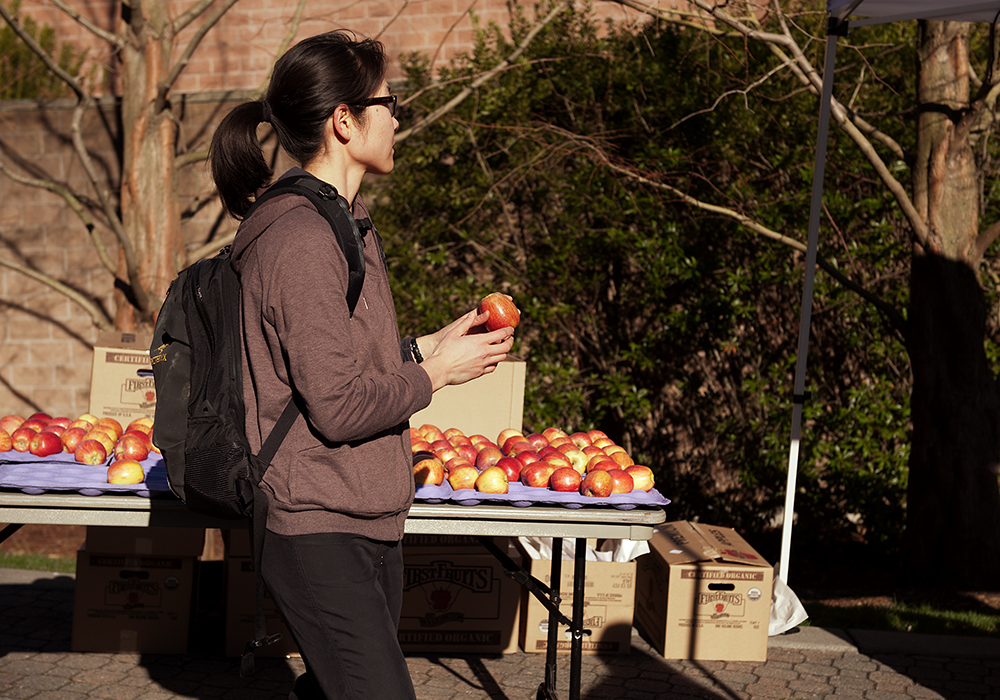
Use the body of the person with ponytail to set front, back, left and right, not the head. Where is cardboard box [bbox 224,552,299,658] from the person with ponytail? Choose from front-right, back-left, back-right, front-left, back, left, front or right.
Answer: left

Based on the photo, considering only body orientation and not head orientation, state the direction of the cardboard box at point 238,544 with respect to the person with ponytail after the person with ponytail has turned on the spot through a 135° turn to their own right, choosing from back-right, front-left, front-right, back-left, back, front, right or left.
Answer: back-right

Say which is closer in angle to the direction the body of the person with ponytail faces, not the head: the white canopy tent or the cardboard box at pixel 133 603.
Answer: the white canopy tent

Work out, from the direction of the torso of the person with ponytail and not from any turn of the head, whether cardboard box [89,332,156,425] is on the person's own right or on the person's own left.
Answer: on the person's own left

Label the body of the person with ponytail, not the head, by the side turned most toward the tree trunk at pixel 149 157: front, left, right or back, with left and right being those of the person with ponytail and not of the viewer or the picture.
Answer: left

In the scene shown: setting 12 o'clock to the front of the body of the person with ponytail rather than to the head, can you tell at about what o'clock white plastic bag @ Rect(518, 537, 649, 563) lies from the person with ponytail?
The white plastic bag is roughly at 10 o'clock from the person with ponytail.

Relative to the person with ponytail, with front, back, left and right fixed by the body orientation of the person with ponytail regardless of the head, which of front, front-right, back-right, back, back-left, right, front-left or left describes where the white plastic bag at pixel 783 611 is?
front-left

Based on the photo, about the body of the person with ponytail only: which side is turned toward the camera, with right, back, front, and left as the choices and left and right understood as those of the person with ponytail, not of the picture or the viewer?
right

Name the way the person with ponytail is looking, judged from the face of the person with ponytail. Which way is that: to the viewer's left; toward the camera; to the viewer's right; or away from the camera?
to the viewer's right

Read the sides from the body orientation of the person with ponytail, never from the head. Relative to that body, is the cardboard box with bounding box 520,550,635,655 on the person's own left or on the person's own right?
on the person's own left

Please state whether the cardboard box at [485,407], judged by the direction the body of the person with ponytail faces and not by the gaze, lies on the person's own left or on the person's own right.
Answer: on the person's own left
